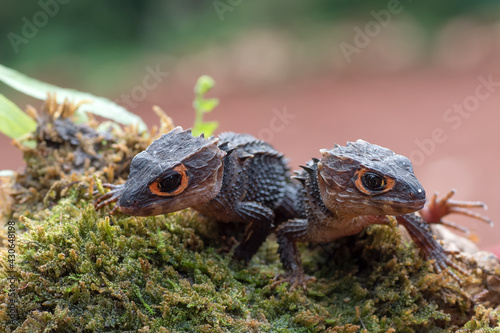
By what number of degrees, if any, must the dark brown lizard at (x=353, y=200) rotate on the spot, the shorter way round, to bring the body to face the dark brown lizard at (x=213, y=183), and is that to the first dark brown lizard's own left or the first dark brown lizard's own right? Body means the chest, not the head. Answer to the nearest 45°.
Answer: approximately 135° to the first dark brown lizard's own right

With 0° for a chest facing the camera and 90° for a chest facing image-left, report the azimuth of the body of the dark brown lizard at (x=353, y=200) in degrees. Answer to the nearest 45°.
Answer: approximately 315°

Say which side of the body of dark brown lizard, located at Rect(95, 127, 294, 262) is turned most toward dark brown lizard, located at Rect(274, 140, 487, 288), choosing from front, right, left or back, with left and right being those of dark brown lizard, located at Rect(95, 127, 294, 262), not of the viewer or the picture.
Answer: left

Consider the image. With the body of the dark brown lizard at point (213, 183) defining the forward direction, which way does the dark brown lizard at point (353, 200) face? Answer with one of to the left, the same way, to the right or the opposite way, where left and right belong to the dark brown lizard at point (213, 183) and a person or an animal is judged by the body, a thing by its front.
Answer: to the left

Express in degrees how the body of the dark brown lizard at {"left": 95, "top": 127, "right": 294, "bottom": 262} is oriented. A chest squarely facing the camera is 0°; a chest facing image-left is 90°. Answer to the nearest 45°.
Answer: approximately 45°
